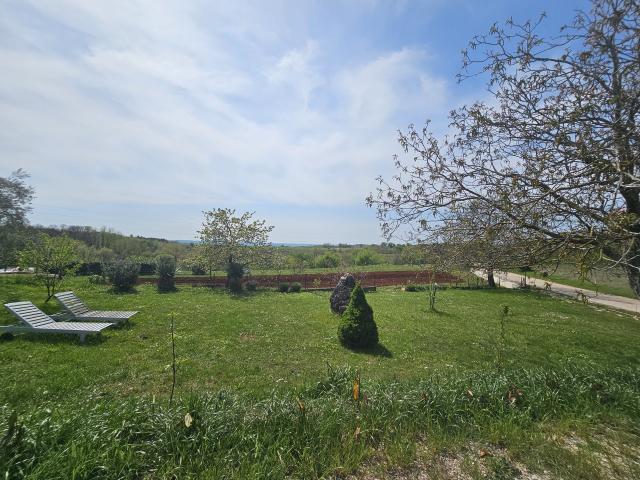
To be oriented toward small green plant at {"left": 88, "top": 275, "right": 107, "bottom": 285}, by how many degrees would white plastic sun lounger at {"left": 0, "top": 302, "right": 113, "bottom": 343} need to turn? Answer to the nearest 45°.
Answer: approximately 135° to its left

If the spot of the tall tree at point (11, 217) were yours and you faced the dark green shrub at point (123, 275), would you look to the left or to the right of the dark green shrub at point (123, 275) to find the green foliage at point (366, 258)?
left

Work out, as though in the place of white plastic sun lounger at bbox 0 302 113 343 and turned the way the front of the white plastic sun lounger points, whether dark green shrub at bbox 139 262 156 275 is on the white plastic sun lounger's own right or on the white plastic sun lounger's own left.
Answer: on the white plastic sun lounger's own left

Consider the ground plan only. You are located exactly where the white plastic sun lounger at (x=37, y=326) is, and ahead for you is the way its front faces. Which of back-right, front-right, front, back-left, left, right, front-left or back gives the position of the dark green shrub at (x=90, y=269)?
back-left

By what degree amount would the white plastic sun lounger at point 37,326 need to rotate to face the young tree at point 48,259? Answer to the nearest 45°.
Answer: approximately 135° to its left

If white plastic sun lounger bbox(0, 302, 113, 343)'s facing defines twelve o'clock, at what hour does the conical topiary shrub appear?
The conical topiary shrub is roughly at 12 o'clock from the white plastic sun lounger.

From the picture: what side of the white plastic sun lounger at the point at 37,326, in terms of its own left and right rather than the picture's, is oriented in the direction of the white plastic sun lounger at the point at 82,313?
left

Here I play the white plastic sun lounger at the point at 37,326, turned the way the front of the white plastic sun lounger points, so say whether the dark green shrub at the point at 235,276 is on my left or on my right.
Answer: on my left

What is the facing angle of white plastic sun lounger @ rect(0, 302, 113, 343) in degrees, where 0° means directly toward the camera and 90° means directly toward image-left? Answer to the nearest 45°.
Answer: approximately 315°

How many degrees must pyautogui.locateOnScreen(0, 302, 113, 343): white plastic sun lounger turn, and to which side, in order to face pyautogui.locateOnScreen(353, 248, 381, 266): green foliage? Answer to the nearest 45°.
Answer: approximately 90° to its left

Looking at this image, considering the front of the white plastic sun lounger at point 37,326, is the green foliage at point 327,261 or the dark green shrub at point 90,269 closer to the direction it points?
the green foliage

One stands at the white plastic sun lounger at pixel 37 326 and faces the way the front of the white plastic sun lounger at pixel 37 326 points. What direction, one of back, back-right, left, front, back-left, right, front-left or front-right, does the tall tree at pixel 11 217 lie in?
back-left

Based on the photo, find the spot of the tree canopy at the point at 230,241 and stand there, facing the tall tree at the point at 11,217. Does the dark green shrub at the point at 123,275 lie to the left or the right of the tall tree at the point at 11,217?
left
